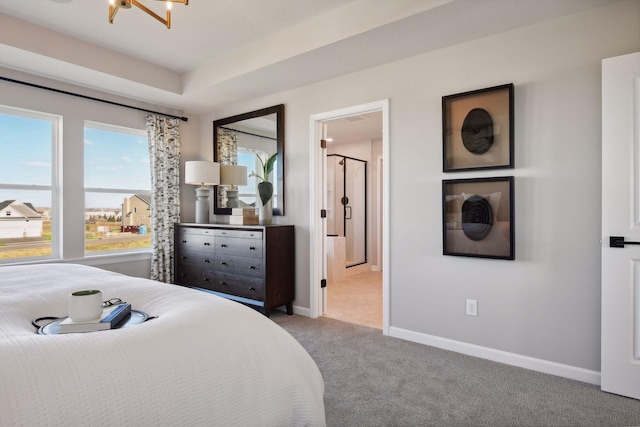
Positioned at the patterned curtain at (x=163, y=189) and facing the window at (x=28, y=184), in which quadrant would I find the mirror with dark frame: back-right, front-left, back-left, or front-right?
back-left

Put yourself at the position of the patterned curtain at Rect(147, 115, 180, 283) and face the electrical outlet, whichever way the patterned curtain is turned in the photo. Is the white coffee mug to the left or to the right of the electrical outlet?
right

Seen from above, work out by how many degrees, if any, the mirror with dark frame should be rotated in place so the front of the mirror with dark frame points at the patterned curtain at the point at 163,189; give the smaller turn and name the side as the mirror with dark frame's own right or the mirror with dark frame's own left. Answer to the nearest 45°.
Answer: approximately 45° to the mirror with dark frame's own right

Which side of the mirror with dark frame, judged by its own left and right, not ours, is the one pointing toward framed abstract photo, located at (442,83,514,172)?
left

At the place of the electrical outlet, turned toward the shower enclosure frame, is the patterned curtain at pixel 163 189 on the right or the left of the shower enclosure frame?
left

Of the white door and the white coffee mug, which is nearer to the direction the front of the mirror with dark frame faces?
the white coffee mug

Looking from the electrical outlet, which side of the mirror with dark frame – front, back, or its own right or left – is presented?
left

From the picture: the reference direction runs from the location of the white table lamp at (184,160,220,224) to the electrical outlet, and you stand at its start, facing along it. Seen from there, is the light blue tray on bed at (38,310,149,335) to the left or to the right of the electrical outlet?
right

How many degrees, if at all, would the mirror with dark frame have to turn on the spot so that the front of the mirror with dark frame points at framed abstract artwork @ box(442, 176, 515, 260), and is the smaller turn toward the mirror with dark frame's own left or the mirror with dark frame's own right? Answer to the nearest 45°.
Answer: approximately 90° to the mirror with dark frame's own left

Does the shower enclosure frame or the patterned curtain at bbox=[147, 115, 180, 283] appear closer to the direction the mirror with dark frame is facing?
the patterned curtain

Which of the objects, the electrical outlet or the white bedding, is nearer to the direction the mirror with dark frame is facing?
the white bedding

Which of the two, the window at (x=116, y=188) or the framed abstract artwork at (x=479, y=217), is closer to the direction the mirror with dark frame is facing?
the window

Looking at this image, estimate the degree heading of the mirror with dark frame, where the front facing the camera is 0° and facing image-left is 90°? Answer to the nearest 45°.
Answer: approximately 45°

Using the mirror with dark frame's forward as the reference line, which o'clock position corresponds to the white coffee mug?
The white coffee mug is roughly at 11 o'clock from the mirror with dark frame.

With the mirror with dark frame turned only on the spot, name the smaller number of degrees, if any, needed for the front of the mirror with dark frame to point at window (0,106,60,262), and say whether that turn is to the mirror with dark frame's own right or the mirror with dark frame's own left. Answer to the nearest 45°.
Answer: approximately 45° to the mirror with dark frame's own right
